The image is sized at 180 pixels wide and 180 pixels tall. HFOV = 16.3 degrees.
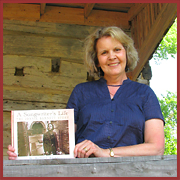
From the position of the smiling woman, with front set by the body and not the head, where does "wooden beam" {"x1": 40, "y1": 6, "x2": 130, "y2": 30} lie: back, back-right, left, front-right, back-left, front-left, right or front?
back

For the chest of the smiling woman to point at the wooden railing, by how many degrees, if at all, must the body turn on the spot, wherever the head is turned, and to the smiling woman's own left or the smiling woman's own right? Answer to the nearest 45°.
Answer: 0° — they already face it

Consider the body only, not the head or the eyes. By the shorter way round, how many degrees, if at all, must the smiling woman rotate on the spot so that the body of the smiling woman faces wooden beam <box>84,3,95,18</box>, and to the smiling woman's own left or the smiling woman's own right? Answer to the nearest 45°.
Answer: approximately 180°

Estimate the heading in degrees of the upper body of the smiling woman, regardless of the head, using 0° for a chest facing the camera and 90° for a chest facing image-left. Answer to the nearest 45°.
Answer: approximately 0°

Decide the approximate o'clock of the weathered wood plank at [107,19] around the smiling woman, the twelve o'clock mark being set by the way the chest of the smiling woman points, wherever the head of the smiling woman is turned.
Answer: The weathered wood plank is roughly at 6 o'clock from the smiling woman.

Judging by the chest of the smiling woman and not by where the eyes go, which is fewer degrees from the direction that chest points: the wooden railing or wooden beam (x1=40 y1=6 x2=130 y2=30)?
the wooden railing

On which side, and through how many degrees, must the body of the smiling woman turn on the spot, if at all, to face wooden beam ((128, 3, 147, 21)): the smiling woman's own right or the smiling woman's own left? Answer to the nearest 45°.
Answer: approximately 180°

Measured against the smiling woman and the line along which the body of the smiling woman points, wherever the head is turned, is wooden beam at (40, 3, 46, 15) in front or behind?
behind
